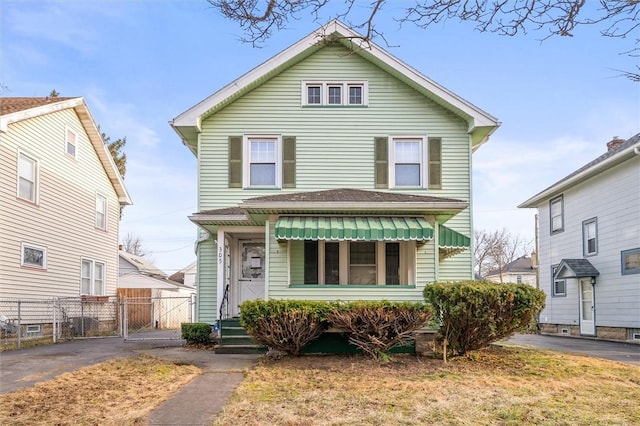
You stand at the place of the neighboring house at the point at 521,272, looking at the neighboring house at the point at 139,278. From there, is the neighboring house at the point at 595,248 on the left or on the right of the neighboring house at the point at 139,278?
left

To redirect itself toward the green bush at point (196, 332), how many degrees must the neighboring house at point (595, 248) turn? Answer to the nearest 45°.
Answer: approximately 90° to its right

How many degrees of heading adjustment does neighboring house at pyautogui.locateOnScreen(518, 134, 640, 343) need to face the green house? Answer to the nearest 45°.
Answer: approximately 90° to its right

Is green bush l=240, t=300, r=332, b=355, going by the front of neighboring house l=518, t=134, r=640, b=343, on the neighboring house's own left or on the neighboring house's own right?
on the neighboring house's own right

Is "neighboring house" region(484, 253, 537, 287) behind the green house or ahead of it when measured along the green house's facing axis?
behind

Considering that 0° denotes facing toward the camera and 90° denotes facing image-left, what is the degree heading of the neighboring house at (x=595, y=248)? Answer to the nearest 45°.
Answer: approximately 315°

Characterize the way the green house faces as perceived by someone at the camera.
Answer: facing the viewer

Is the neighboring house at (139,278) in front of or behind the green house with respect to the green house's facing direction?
behind

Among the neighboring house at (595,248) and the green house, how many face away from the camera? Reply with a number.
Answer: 0
